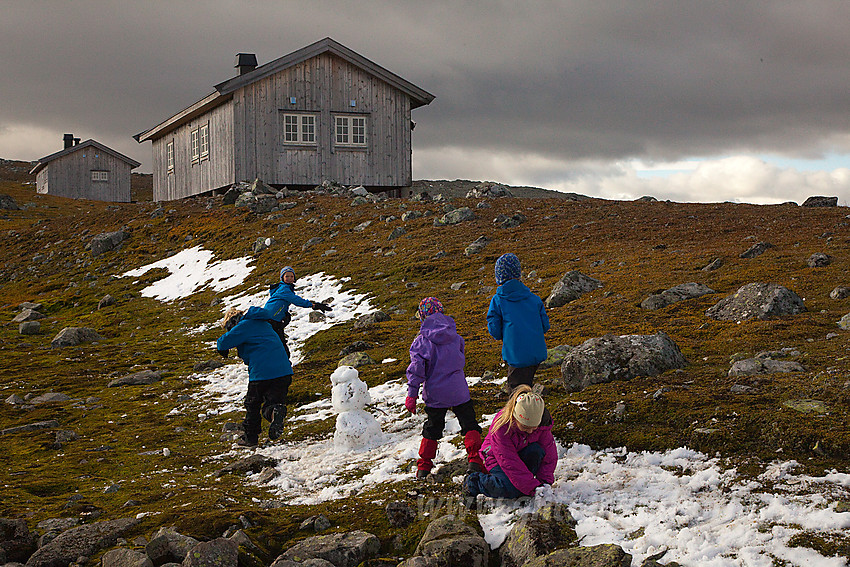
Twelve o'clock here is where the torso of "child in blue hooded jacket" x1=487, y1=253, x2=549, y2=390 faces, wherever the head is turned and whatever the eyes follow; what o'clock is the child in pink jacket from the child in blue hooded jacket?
The child in pink jacket is roughly at 6 o'clock from the child in blue hooded jacket.

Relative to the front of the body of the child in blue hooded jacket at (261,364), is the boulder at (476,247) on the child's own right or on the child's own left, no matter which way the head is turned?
on the child's own right

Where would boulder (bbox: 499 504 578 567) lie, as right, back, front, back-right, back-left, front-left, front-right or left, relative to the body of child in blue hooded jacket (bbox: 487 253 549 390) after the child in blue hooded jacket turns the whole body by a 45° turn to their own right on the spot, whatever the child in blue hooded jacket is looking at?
back-right

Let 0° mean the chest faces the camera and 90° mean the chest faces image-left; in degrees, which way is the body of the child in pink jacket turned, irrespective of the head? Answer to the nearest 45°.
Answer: approximately 315°

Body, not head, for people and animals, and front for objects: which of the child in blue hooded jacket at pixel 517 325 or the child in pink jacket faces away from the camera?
the child in blue hooded jacket

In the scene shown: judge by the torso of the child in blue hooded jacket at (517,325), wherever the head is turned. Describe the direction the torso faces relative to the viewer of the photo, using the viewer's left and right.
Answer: facing away from the viewer

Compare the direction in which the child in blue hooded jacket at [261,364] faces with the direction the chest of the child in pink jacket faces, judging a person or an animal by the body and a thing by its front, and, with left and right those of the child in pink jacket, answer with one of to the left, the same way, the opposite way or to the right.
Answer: the opposite way

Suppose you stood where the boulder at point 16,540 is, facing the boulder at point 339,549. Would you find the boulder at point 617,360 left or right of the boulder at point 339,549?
left

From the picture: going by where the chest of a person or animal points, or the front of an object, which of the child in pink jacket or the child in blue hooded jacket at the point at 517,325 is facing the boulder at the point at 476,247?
the child in blue hooded jacket

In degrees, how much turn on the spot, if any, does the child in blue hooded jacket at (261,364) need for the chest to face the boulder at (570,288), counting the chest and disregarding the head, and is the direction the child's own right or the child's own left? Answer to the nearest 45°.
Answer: approximately 90° to the child's own right

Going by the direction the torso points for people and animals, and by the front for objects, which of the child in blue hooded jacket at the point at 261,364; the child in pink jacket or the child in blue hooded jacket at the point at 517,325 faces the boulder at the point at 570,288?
the child in blue hooded jacket at the point at 517,325

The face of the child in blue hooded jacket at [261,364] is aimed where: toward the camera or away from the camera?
away from the camera

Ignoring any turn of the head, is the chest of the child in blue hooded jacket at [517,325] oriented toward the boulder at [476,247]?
yes

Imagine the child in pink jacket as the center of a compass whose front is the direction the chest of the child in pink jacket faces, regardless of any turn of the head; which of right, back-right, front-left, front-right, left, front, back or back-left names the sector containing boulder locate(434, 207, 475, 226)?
back-left

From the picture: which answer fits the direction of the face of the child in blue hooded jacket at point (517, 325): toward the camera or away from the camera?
away from the camera

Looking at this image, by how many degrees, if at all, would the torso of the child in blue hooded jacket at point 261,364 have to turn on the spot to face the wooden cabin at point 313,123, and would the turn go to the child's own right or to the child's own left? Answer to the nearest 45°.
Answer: approximately 45° to the child's own right

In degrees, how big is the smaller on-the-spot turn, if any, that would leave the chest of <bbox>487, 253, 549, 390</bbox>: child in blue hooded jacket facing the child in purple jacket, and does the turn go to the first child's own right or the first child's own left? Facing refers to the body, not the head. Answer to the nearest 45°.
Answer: approximately 135° to the first child's own left
